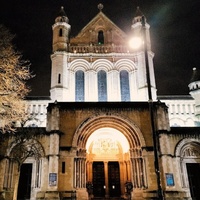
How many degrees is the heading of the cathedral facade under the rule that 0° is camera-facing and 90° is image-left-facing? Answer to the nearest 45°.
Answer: approximately 0°

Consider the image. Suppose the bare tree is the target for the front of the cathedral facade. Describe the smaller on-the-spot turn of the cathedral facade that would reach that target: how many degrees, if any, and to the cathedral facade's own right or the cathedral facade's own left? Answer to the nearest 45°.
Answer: approximately 45° to the cathedral facade's own right
